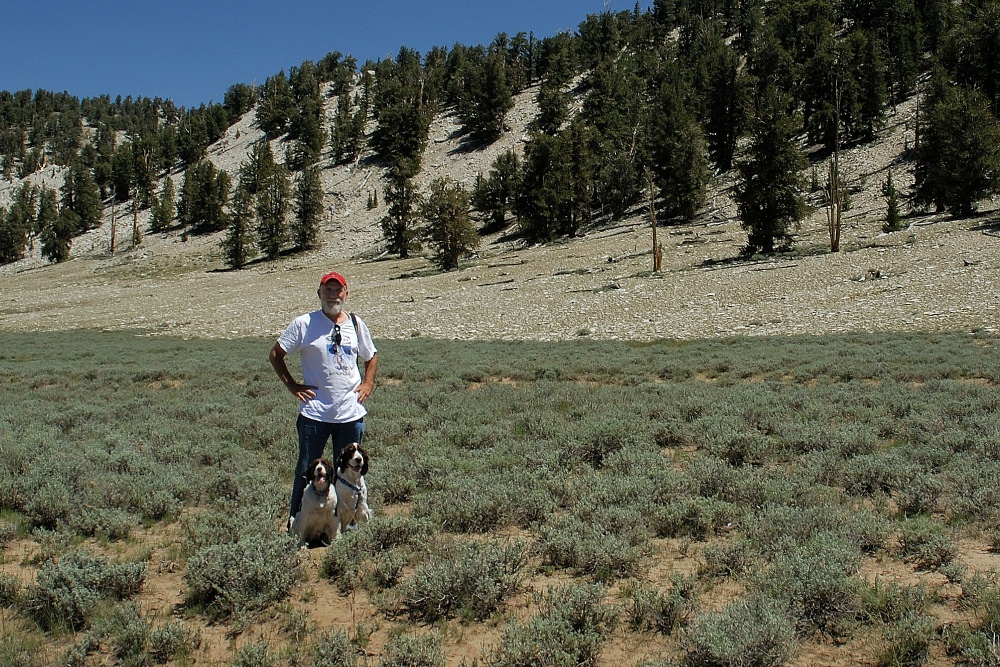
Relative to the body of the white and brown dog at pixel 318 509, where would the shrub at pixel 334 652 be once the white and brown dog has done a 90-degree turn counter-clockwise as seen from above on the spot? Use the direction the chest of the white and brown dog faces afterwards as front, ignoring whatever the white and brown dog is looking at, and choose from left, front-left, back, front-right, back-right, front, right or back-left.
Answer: right

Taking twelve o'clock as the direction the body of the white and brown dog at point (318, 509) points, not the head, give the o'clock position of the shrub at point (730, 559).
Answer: The shrub is roughly at 10 o'clock from the white and brown dog.

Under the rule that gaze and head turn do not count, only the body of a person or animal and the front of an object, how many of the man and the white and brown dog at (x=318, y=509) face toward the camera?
2

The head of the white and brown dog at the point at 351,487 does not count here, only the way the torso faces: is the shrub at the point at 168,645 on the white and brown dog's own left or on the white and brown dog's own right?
on the white and brown dog's own right

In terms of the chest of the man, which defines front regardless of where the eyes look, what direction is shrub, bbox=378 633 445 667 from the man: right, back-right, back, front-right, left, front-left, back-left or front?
front

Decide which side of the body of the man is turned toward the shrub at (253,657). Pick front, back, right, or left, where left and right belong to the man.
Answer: front

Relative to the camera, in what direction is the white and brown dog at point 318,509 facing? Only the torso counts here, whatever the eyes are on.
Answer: toward the camera

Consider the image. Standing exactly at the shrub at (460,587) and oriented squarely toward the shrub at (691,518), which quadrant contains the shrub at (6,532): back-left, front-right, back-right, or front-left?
back-left

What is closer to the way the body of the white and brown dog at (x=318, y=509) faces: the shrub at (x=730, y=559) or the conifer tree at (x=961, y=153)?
the shrub

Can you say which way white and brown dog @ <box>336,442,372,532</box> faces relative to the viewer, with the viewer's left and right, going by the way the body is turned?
facing the viewer and to the right of the viewer

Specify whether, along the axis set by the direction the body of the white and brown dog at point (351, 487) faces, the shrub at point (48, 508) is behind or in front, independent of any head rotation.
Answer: behind

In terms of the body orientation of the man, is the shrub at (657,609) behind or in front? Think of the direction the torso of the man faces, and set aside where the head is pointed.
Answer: in front

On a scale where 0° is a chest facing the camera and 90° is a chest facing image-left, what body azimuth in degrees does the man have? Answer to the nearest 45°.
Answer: approximately 0°

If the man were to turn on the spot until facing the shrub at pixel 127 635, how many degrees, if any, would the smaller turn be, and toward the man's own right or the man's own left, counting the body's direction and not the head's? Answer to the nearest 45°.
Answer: approximately 45° to the man's own right

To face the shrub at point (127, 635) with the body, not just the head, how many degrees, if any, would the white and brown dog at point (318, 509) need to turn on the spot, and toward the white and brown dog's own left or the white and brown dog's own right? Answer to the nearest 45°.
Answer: approximately 45° to the white and brown dog's own right
